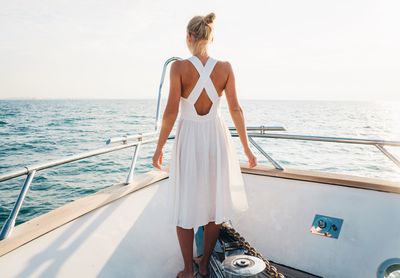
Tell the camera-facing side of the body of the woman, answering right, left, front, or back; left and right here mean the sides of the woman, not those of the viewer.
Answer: back
